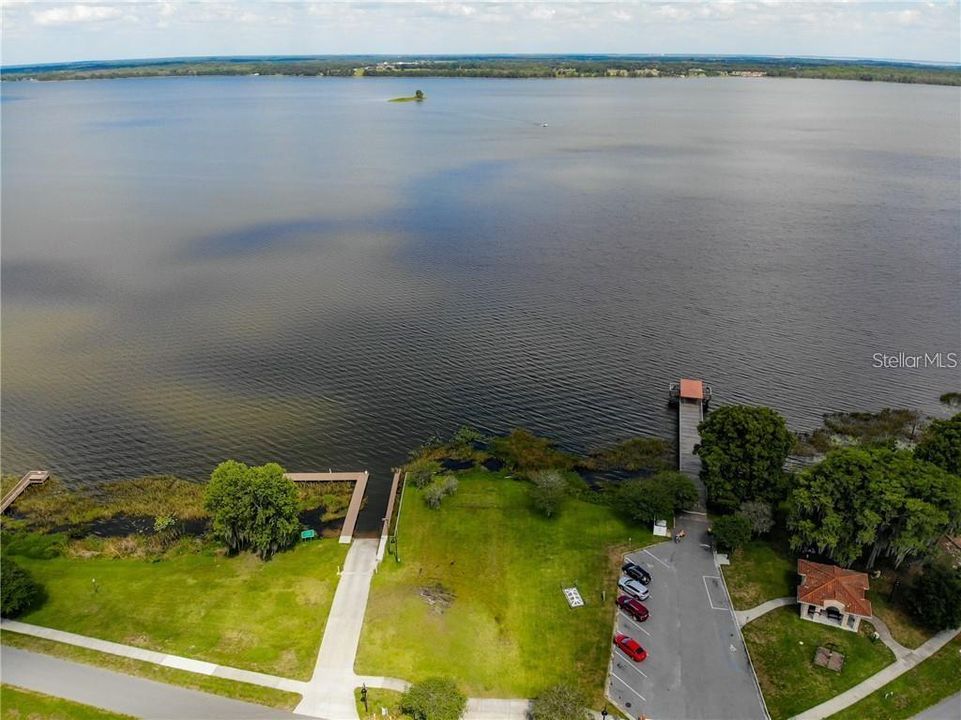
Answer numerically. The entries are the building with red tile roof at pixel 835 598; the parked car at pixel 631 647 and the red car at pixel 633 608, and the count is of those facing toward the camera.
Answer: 1

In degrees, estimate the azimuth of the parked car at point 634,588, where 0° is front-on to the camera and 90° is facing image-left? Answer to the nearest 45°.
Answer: approximately 135°

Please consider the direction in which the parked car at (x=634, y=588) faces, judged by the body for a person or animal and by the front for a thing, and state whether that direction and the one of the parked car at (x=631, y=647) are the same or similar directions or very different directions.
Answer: same or similar directions

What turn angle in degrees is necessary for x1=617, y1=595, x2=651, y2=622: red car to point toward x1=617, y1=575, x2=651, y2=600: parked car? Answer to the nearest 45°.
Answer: approximately 45° to its right

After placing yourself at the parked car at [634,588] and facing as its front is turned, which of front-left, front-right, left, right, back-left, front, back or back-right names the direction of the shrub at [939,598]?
back-right

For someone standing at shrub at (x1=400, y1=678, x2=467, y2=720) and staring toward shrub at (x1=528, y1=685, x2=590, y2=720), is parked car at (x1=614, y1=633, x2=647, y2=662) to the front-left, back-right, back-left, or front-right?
front-left

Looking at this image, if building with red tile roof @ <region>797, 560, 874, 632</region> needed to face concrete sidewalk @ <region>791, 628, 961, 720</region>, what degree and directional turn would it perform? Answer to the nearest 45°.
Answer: approximately 45° to its left

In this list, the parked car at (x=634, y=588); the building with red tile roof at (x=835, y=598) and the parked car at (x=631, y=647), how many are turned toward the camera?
1

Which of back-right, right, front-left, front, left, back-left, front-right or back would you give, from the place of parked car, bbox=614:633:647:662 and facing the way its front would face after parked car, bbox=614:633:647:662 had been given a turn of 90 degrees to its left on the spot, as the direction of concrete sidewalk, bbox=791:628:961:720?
back-left

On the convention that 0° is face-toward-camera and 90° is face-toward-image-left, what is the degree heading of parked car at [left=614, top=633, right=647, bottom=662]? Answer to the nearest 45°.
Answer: approximately 135°

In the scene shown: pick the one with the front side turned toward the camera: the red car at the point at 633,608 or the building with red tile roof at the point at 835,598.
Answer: the building with red tile roof

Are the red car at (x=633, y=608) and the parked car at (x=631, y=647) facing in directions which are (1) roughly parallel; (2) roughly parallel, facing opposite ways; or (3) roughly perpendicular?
roughly parallel

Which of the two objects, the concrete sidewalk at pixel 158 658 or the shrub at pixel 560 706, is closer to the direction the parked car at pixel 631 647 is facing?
the concrete sidewalk

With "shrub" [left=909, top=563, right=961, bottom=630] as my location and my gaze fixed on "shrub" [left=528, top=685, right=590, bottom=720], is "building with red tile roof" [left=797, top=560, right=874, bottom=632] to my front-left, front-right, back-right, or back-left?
front-right

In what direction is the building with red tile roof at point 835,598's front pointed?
toward the camera

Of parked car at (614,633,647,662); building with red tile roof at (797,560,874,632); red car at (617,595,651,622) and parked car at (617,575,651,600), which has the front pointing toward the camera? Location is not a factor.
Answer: the building with red tile roof
